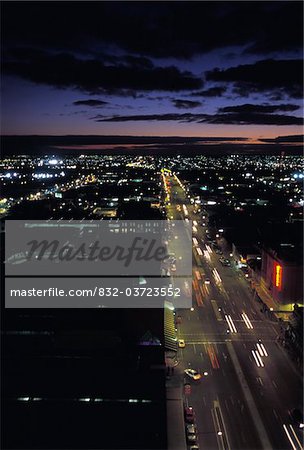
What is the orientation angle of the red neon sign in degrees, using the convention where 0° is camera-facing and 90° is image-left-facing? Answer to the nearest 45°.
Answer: approximately 45°

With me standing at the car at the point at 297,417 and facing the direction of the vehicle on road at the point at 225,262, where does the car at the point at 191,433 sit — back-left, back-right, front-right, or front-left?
back-left

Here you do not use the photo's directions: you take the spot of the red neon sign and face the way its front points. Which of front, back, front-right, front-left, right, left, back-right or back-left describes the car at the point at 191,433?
front-left

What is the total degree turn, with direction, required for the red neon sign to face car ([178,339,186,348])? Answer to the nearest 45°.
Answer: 0° — it already faces it

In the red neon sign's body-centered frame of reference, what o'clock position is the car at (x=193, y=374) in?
The car is roughly at 11 o'clock from the red neon sign.

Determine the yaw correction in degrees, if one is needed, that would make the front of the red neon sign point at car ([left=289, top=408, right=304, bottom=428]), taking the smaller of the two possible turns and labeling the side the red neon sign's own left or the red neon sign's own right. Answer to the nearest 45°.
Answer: approximately 45° to the red neon sign's own left

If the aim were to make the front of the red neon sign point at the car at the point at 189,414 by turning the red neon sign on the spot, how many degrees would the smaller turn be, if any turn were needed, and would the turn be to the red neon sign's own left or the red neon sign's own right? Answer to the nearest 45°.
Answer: approximately 45° to the red neon sign's own left
